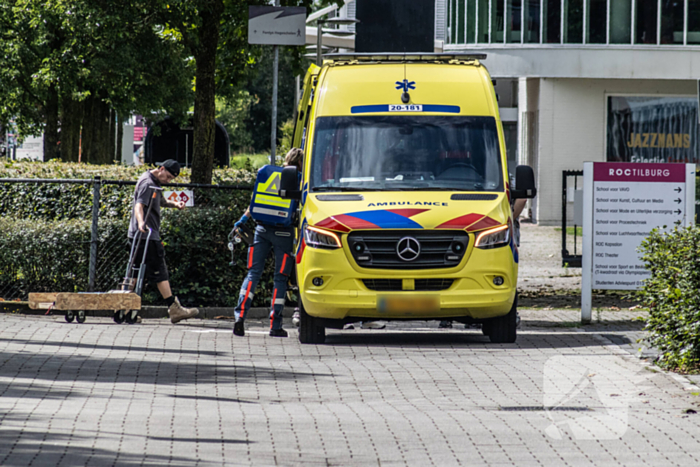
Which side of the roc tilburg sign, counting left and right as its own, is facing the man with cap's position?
right

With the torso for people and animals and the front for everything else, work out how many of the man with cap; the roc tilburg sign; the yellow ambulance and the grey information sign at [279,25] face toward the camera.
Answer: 3

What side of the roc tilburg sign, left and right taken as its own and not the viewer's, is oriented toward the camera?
front

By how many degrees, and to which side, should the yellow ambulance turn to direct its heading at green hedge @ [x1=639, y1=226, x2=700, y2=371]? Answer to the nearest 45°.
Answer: approximately 45° to its left

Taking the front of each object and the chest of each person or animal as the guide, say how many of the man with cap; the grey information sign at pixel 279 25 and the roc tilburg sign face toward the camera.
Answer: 2

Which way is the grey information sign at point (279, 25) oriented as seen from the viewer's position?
toward the camera

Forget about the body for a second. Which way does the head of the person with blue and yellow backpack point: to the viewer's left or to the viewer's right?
to the viewer's right

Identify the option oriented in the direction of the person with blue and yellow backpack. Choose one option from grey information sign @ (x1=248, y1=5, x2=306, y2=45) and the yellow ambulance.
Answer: the grey information sign

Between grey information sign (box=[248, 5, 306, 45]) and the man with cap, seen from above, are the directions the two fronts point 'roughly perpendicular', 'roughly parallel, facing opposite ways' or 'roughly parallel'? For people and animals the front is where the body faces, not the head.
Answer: roughly perpendicular
